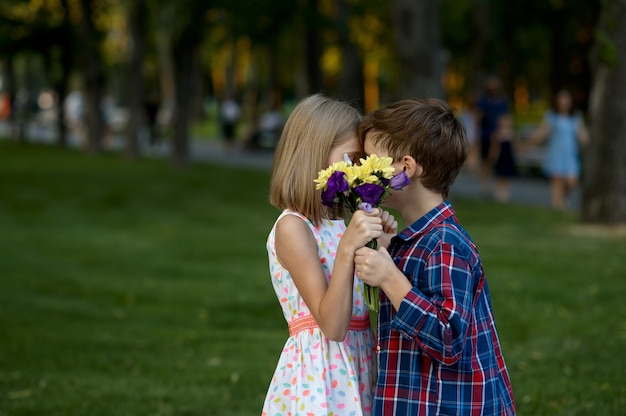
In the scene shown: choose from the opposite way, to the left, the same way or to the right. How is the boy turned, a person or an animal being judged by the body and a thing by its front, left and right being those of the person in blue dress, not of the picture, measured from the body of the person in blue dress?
to the right

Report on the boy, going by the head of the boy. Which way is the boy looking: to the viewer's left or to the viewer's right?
to the viewer's left

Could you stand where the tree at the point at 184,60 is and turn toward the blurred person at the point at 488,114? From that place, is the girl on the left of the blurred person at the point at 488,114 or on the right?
right

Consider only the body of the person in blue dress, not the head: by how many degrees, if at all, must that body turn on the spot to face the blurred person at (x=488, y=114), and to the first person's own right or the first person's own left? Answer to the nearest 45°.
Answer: approximately 135° to the first person's own right

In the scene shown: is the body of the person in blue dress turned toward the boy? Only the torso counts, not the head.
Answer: yes

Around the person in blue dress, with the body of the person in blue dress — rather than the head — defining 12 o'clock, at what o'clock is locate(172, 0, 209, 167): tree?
The tree is roughly at 4 o'clock from the person in blue dress.

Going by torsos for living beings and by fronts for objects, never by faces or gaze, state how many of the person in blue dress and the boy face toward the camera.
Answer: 1

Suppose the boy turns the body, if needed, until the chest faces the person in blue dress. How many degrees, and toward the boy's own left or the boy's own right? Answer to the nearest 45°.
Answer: approximately 90° to the boy's own right

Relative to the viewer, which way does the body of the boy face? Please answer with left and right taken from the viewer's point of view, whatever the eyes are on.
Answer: facing to the left of the viewer
